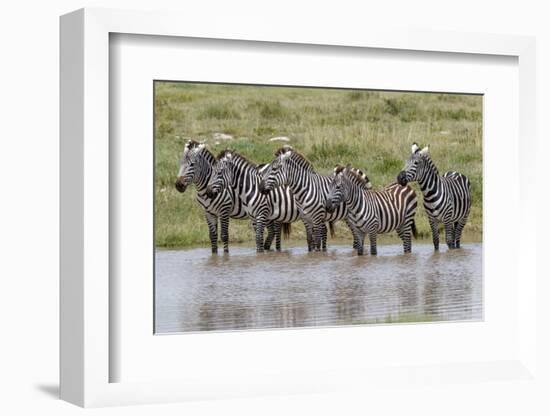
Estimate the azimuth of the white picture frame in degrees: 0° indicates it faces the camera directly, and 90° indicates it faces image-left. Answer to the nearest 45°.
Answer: approximately 315°
